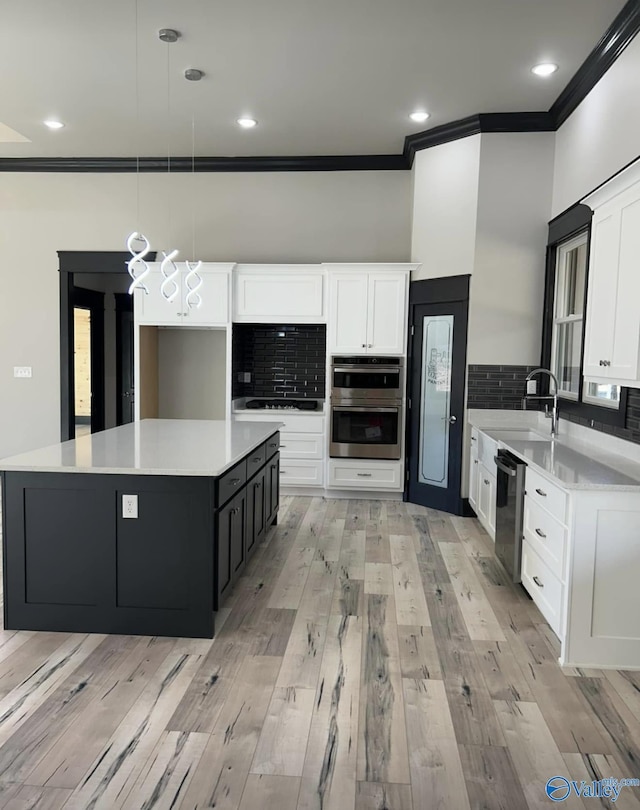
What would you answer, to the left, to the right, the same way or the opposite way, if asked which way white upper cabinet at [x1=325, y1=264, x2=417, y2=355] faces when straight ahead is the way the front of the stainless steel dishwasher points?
to the left

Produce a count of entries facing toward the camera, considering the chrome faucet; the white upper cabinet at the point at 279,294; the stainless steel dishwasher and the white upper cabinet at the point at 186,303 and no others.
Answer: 2

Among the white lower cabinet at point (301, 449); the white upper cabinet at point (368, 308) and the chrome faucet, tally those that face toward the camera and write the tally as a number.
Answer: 2

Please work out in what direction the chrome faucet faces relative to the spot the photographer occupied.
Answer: facing to the left of the viewer

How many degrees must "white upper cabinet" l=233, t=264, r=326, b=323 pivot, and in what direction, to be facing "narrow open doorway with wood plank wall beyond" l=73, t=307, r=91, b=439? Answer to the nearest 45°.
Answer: approximately 135° to its right

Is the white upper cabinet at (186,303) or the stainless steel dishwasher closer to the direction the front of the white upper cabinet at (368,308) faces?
the stainless steel dishwasher

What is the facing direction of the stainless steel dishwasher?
to the viewer's left

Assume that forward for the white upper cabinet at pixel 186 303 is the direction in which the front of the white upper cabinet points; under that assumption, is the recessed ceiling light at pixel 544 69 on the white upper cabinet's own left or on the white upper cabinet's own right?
on the white upper cabinet's own left

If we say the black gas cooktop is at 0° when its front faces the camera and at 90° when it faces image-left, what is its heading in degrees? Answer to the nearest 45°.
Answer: approximately 0°

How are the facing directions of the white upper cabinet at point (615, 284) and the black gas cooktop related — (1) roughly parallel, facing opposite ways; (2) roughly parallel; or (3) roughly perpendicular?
roughly perpendicular
